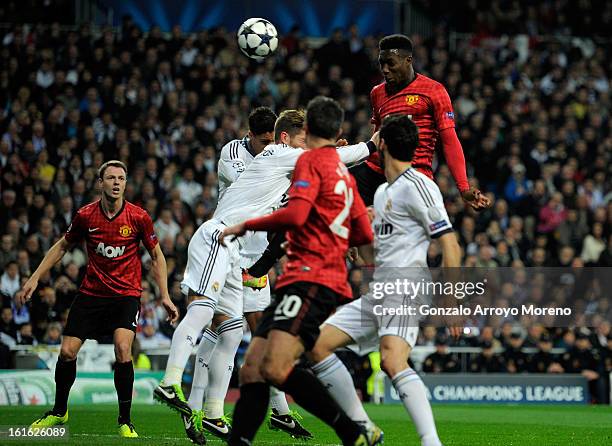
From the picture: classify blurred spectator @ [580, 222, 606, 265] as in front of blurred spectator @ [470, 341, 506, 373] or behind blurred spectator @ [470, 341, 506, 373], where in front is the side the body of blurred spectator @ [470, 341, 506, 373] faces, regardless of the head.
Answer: behind

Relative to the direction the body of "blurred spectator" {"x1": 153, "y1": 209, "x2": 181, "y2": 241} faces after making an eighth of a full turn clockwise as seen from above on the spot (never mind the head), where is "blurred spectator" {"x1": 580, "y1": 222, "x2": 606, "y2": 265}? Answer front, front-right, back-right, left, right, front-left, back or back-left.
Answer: back-left

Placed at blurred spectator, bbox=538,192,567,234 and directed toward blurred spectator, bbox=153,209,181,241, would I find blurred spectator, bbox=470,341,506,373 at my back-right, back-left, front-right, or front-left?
front-left

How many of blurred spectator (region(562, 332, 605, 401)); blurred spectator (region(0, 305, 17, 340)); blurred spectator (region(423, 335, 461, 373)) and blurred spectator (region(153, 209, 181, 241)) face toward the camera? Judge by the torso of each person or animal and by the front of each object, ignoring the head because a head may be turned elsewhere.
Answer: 4

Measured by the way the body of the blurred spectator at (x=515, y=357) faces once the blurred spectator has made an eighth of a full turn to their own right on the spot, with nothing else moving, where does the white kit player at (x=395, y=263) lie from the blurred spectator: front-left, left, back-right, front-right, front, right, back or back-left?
front-left

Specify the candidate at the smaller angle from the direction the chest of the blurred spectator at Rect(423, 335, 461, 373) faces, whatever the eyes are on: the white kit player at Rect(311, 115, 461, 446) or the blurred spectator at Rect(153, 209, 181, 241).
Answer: the white kit player

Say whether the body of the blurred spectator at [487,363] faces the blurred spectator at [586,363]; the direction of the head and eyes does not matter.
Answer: no

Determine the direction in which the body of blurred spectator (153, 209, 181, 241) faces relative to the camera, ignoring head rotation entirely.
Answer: toward the camera

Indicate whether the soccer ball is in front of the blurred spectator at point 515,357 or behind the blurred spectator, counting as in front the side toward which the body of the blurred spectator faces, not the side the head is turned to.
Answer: in front

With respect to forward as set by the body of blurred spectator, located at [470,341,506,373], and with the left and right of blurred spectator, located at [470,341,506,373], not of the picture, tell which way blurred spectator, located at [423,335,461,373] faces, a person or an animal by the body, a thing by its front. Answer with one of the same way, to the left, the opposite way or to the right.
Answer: the same way

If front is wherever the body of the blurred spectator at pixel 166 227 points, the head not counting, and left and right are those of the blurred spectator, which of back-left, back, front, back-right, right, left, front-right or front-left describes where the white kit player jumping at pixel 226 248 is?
front

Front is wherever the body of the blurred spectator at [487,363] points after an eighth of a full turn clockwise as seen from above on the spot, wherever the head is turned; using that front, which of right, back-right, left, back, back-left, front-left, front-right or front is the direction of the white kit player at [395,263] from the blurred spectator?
front-left

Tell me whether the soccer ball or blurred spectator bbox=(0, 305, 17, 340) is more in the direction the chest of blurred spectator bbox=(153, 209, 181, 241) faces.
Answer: the soccer ball

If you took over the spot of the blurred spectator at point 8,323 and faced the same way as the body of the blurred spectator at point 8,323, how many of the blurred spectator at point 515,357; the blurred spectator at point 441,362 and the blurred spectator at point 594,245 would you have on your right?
0

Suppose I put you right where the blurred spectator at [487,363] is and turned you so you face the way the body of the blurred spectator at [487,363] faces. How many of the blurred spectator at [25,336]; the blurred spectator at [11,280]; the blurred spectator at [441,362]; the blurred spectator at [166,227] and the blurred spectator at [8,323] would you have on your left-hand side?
0

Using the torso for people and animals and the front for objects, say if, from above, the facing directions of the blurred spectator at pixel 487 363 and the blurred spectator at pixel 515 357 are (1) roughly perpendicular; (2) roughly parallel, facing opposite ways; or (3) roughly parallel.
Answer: roughly parallel

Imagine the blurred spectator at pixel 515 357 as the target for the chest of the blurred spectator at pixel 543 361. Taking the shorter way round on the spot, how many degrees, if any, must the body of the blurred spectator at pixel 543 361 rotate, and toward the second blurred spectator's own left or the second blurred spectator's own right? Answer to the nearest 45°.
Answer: approximately 90° to the second blurred spectator's own right

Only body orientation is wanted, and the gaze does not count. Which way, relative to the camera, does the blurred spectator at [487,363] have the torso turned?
toward the camera

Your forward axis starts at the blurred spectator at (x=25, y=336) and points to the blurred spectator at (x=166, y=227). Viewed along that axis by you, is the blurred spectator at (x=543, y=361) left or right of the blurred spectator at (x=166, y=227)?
right
